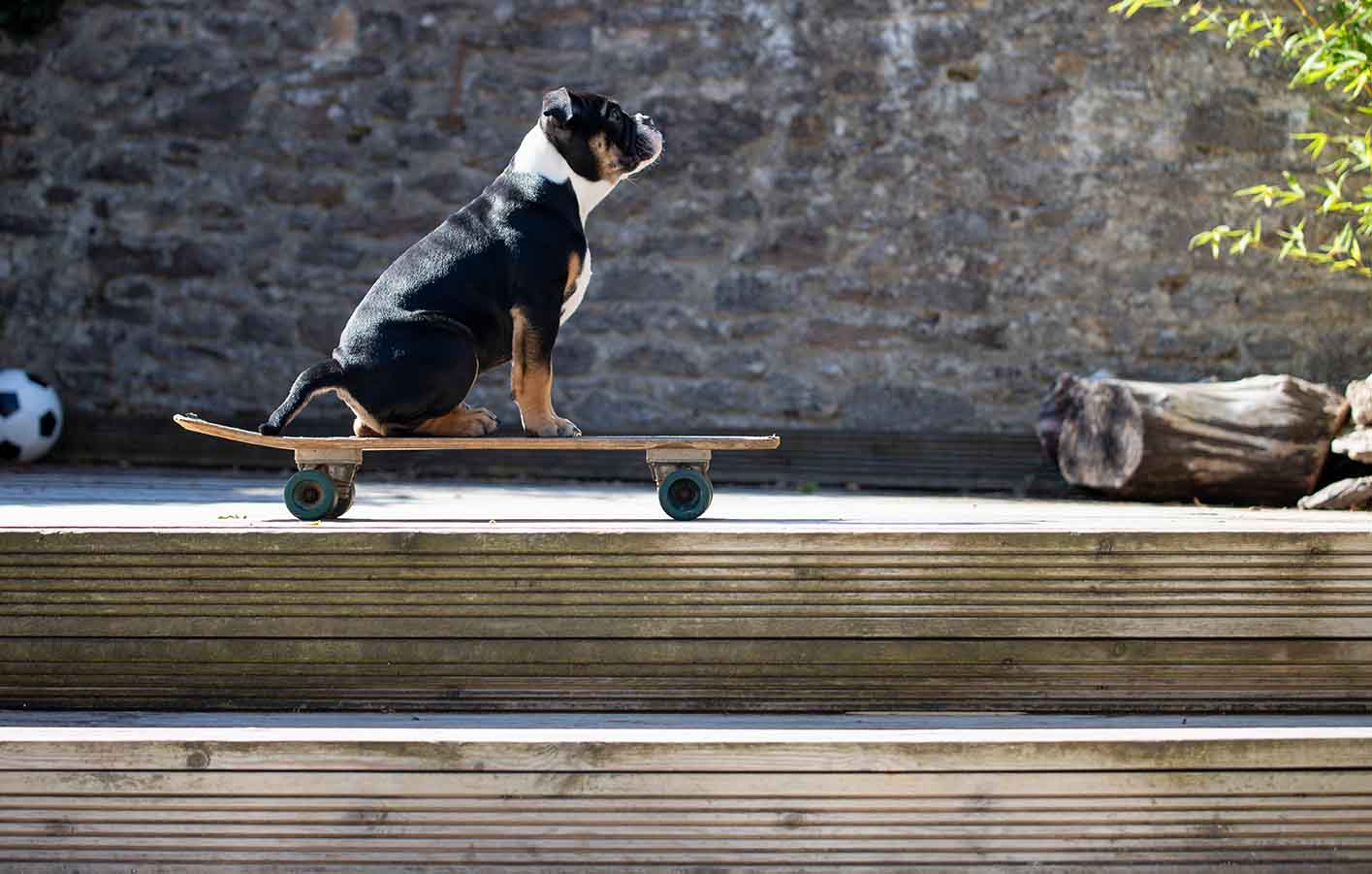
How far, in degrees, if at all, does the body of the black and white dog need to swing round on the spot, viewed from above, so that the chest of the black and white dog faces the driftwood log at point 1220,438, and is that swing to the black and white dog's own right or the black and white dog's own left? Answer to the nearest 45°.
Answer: approximately 45° to the black and white dog's own left

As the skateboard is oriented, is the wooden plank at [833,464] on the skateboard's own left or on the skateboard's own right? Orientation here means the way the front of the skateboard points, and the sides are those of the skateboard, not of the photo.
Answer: on the skateboard's own left

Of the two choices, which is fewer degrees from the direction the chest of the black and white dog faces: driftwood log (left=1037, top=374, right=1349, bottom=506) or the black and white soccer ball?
the driftwood log

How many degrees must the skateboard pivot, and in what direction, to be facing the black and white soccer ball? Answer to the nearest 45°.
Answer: approximately 135° to its left

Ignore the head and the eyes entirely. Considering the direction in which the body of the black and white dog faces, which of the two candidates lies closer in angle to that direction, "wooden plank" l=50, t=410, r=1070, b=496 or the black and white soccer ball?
the wooden plank

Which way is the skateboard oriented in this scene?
to the viewer's right

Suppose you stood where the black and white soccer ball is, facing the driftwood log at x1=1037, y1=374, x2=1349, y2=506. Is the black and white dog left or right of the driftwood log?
right

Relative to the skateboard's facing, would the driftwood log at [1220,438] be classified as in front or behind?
in front

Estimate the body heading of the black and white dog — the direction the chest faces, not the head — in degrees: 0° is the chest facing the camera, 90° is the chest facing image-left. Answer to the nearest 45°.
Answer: approximately 270°
